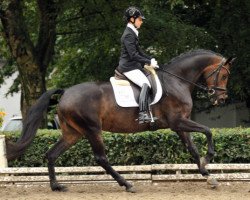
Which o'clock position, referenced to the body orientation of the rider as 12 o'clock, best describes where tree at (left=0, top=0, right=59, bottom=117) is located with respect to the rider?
The tree is roughly at 8 o'clock from the rider.

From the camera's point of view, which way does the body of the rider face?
to the viewer's right

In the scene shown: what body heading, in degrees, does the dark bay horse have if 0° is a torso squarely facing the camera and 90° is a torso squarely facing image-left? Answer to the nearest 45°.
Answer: approximately 270°

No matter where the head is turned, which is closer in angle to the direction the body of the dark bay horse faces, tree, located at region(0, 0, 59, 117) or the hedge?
the hedge

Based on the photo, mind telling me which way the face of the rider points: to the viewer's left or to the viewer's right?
to the viewer's right
